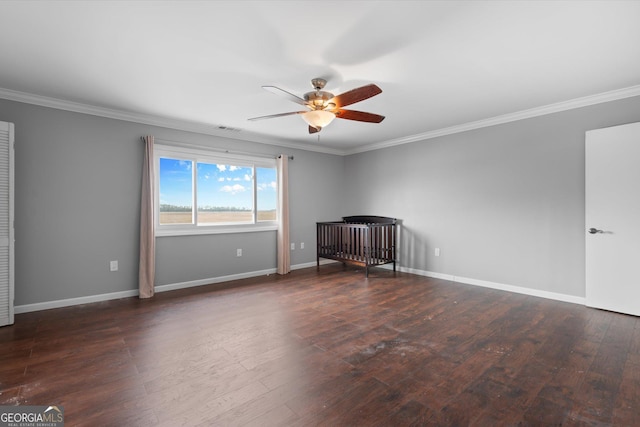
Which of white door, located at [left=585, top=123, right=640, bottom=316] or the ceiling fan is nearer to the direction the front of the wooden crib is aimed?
the ceiling fan

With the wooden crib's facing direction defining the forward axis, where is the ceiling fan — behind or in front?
in front

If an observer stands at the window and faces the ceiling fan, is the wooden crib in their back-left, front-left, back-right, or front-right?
front-left

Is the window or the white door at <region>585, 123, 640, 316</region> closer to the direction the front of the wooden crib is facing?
the window

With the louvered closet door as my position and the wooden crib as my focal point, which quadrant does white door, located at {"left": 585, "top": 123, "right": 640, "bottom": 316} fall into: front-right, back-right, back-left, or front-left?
front-right

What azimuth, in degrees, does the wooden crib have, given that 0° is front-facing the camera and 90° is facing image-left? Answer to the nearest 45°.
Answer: approximately 45°

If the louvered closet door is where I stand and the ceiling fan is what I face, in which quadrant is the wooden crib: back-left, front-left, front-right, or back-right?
front-left

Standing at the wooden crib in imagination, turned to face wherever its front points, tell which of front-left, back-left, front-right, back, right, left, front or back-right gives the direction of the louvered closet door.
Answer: front

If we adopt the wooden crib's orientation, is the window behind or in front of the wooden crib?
in front

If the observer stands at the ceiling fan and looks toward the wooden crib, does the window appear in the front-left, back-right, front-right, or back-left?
front-left

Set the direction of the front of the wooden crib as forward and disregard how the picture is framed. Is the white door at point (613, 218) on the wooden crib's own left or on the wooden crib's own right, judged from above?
on the wooden crib's own left
